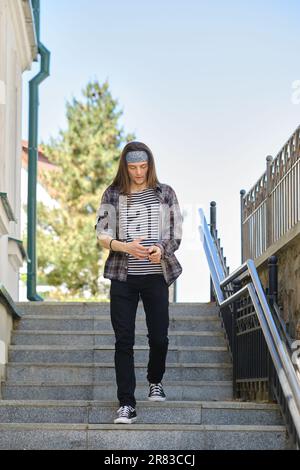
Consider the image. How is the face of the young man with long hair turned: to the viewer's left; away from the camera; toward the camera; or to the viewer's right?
toward the camera

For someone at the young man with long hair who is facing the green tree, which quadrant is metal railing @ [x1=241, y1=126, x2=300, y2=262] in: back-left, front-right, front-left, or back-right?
front-right

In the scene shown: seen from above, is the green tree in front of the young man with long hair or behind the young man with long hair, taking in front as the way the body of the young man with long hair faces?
behind

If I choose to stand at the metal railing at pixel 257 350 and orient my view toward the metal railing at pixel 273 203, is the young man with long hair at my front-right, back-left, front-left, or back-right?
back-left

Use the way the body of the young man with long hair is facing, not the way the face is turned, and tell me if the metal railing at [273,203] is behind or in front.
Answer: behind

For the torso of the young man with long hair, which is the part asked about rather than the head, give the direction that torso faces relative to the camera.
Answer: toward the camera
